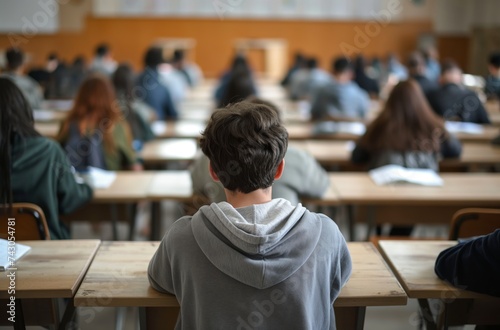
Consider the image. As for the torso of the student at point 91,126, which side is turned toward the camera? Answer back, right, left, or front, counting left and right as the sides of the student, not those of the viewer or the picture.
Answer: back

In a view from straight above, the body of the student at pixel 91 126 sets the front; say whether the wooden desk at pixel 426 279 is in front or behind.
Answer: behind

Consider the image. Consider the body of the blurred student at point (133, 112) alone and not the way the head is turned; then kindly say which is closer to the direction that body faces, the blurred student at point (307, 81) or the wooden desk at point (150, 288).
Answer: the blurred student

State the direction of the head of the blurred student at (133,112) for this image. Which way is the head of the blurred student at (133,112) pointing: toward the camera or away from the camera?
away from the camera

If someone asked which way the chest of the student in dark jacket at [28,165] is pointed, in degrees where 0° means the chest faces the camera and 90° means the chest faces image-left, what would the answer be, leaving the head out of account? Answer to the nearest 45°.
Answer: approximately 225°

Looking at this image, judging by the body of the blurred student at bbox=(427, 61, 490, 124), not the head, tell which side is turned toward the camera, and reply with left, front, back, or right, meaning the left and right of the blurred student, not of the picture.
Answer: back

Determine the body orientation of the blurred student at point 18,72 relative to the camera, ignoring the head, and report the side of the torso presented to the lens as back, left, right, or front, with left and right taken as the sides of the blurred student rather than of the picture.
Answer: back

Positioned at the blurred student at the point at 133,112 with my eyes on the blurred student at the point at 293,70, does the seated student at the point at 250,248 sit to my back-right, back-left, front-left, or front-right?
back-right

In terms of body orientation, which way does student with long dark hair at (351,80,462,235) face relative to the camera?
away from the camera

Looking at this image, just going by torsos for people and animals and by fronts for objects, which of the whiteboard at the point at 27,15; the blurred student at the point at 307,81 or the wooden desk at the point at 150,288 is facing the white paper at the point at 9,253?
the whiteboard

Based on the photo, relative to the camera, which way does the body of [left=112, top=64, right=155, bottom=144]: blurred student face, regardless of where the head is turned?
away from the camera

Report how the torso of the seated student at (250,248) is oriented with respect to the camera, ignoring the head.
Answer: away from the camera

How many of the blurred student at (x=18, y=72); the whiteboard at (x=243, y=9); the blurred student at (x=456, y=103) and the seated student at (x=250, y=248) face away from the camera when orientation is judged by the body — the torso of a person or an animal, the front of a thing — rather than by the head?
3
